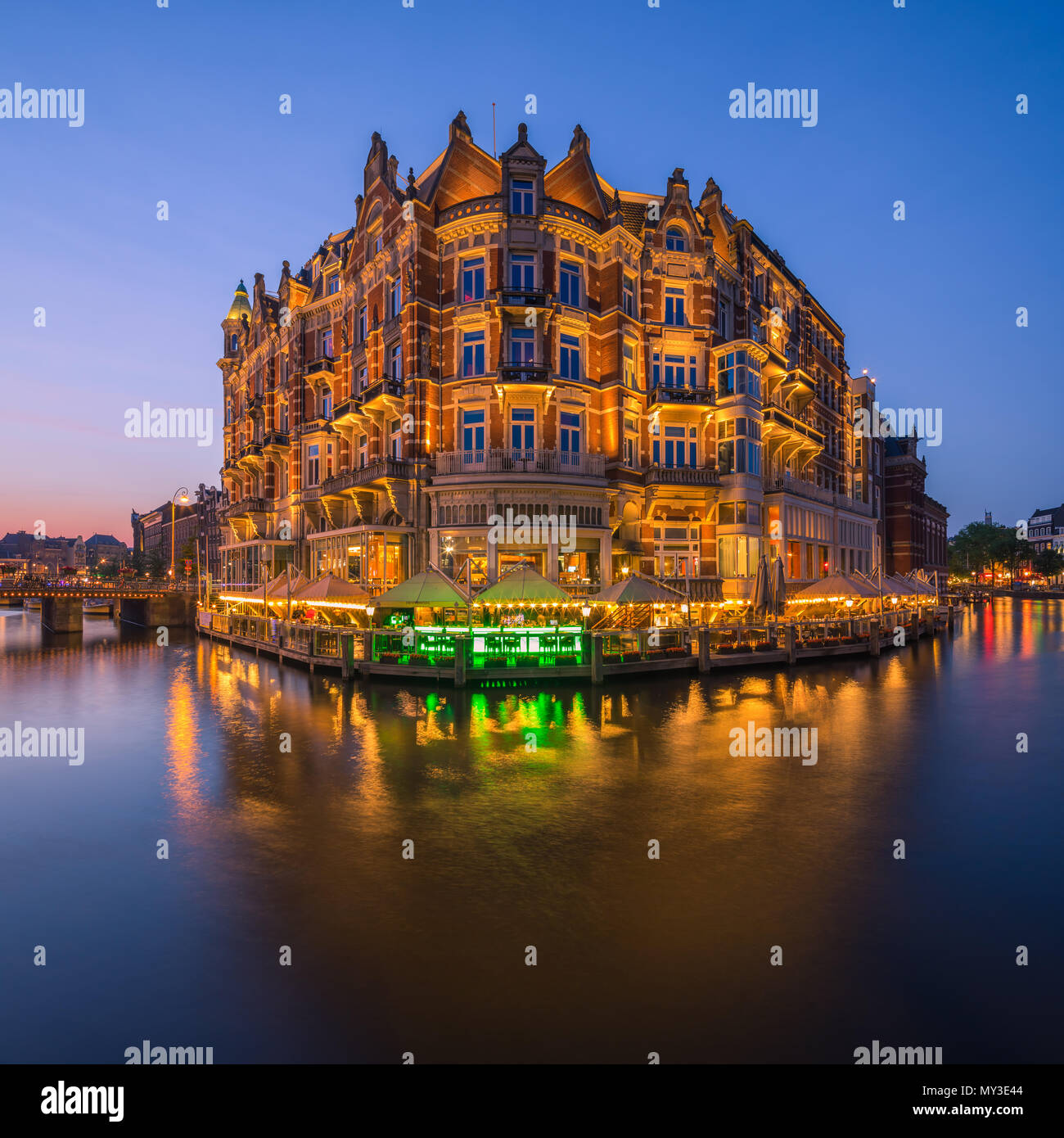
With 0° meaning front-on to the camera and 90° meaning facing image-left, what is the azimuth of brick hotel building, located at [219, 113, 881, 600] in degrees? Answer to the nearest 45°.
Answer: approximately 0°

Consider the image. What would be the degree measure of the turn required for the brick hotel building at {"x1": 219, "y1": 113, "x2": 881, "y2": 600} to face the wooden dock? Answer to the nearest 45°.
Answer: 0° — it already faces it
